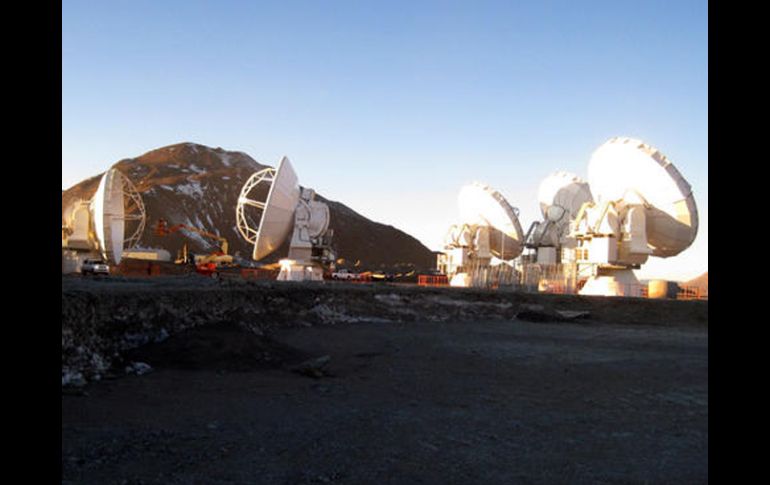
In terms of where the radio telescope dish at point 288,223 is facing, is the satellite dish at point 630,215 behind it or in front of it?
behind

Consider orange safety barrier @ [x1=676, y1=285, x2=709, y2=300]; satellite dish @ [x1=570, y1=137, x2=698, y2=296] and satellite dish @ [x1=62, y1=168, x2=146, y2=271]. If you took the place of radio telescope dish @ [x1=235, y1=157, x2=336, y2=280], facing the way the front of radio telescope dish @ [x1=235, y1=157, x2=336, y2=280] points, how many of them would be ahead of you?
1

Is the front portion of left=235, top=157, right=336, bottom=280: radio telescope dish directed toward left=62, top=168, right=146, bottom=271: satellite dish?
yes

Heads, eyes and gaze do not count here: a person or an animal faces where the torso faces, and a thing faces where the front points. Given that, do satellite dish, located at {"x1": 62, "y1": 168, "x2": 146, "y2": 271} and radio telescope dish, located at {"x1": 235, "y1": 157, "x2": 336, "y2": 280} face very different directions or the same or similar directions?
very different directions

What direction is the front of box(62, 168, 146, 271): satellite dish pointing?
to the viewer's right

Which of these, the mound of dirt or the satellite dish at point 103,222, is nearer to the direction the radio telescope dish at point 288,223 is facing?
the satellite dish

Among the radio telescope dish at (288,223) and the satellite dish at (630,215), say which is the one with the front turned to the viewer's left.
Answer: the radio telescope dish

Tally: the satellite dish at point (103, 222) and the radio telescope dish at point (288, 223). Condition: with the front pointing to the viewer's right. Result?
1

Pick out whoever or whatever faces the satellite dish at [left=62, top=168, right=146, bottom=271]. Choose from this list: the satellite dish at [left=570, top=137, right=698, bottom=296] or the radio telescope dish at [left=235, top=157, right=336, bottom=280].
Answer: the radio telescope dish

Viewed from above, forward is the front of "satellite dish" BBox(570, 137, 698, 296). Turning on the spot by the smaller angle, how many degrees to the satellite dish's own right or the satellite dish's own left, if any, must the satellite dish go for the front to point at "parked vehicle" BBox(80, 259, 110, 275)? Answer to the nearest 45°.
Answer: approximately 135° to the satellite dish's own left
